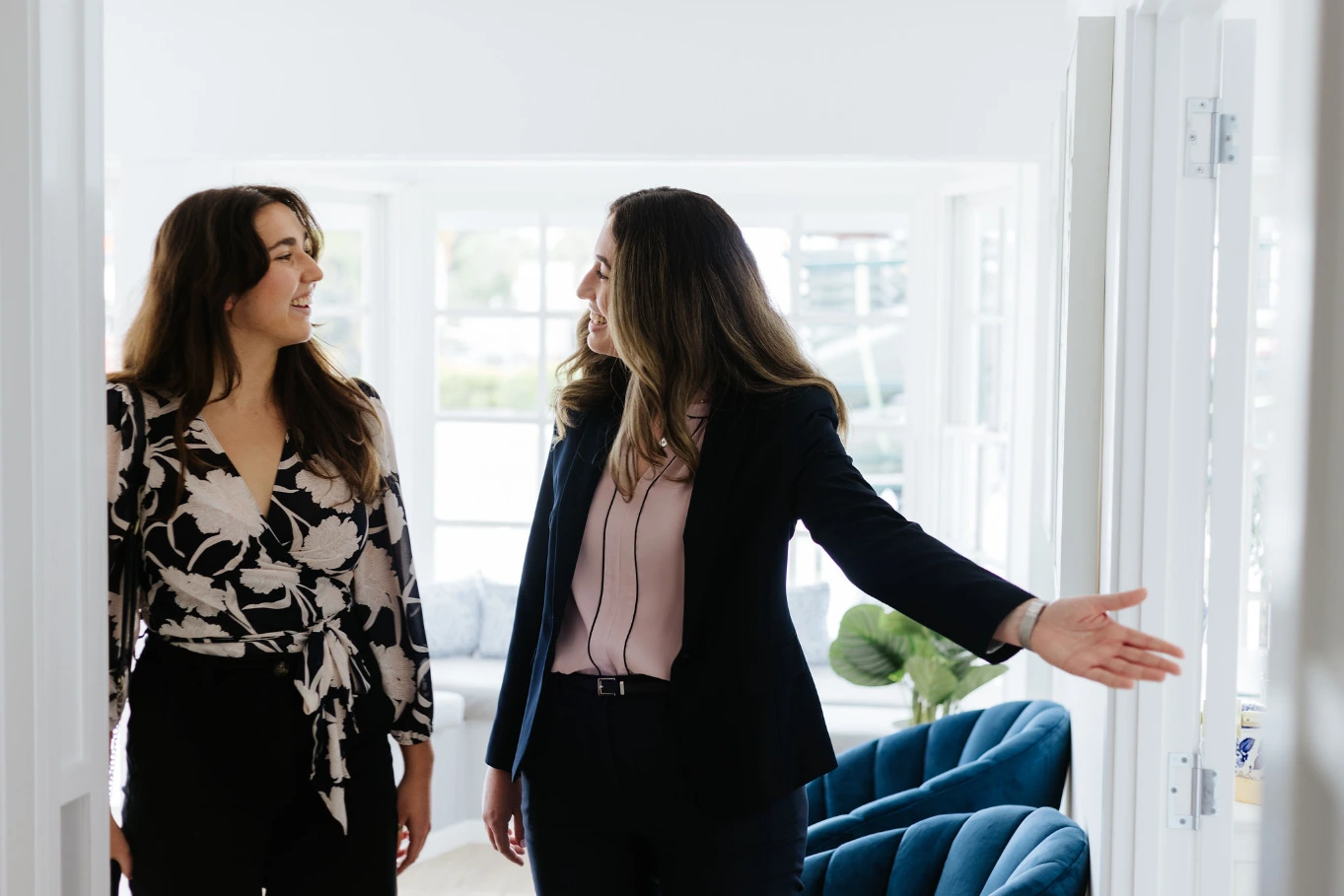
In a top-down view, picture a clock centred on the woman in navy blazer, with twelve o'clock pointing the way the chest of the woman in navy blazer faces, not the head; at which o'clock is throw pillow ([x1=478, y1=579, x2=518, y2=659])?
The throw pillow is roughly at 4 o'clock from the woman in navy blazer.

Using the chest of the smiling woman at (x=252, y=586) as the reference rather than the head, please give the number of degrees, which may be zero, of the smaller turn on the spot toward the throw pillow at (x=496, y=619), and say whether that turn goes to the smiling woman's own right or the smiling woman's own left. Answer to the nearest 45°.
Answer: approximately 180°

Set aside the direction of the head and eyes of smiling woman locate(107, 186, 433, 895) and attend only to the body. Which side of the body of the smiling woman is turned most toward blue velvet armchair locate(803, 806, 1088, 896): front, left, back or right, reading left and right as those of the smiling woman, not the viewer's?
left

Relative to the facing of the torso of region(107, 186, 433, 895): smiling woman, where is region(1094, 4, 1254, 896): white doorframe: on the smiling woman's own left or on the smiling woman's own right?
on the smiling woman's own left

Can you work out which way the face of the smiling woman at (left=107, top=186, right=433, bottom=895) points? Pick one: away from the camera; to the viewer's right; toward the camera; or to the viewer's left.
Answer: to the viewer's right

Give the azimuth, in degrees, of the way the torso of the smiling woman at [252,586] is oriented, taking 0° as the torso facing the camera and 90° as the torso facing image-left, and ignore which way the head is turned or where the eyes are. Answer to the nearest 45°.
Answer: approximately 0°
